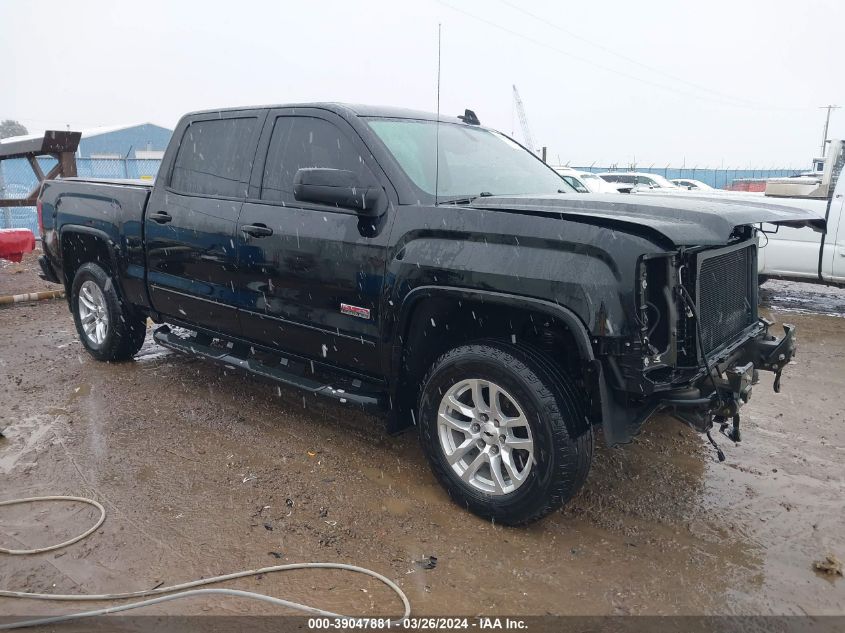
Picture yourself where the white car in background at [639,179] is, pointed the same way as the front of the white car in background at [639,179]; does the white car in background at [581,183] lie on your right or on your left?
on your right

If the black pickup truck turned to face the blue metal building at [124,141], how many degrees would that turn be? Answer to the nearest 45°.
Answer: approximately 180°

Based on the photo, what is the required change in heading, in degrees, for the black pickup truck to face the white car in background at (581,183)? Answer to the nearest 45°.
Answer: approximately 135° to its left

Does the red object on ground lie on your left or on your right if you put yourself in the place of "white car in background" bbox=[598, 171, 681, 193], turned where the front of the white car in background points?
on your right

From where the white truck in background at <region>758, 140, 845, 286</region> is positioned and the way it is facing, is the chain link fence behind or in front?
behind

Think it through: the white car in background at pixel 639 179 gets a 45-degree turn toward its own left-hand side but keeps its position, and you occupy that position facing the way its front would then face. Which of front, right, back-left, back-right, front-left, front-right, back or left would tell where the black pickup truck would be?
back-right

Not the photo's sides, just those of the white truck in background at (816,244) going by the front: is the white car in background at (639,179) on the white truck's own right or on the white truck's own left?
on the white truck's own left

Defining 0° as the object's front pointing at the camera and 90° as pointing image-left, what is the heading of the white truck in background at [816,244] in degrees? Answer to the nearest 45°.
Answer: approximately 270°

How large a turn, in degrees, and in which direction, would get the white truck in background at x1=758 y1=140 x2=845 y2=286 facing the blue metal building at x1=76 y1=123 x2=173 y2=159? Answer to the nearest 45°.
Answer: approximately 135° to its left
